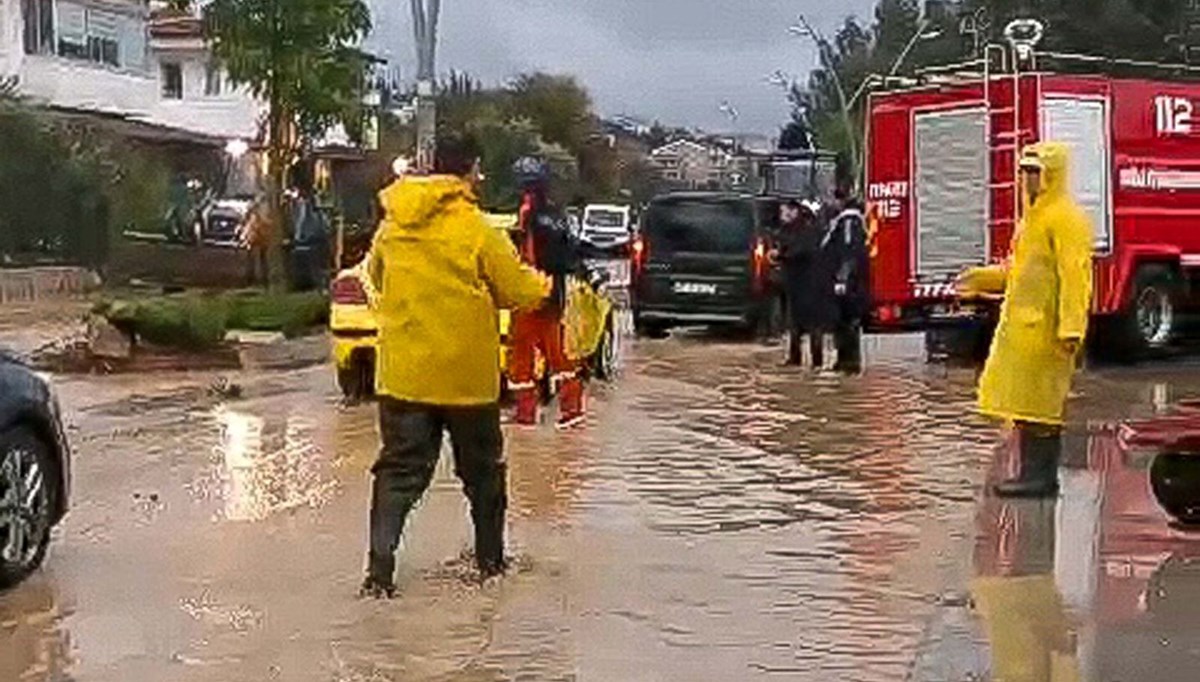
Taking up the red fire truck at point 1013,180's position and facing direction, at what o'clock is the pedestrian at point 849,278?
The pedestrian is roughly at 6 o'clock from the red fire truck.

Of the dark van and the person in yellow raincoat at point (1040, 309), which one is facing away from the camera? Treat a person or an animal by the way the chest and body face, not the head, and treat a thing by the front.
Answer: the dark van

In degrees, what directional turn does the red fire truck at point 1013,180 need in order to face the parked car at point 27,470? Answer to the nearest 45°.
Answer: approximately 135° to its right

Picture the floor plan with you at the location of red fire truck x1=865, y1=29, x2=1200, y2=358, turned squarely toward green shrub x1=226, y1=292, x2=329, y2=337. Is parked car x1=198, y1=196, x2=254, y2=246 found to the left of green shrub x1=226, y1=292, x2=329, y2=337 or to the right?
right

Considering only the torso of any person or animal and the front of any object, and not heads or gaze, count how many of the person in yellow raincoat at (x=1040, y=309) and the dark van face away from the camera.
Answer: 1

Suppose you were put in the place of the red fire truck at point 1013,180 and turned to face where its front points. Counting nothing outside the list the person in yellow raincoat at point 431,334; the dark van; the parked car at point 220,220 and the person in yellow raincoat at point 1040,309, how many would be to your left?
2

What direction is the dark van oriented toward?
away from the camera

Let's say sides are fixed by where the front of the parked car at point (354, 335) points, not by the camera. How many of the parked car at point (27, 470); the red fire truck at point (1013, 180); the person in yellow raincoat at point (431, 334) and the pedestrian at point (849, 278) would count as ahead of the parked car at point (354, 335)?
2

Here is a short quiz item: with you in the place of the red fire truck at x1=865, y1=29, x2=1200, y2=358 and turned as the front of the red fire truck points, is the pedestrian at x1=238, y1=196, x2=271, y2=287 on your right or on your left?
on your left
